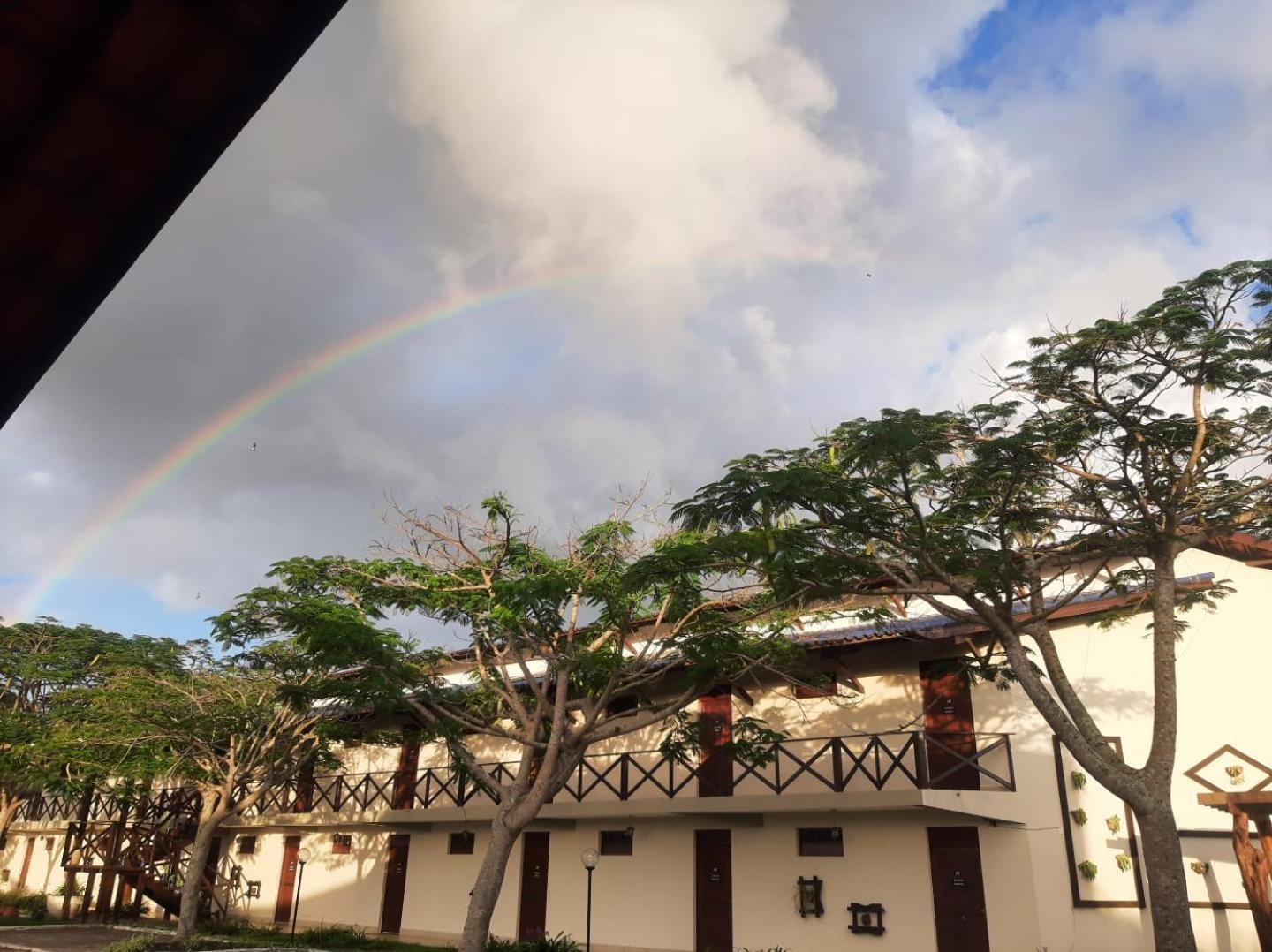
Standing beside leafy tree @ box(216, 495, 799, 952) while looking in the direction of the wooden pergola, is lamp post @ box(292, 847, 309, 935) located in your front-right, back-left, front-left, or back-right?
back-left

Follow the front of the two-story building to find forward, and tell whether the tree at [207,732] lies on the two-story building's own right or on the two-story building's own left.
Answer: on the two-story building's own right

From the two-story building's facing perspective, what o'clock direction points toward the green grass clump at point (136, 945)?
The green grass clump is roughly at 2 o'clock from the two-story building.

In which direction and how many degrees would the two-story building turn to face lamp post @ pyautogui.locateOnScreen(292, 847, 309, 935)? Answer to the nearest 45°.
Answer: approximately 90° to its right

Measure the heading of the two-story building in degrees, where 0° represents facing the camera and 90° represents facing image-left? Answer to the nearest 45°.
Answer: approximately 45°

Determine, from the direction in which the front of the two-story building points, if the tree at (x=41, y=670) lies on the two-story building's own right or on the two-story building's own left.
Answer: on the two-story building's own right

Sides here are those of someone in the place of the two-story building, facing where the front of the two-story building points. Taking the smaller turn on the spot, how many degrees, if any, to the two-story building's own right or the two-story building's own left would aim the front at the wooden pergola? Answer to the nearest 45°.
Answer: approximately 90° to the two-story building's own left

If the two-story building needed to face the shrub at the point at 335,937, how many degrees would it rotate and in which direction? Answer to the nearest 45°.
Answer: approximately 90° to its right
